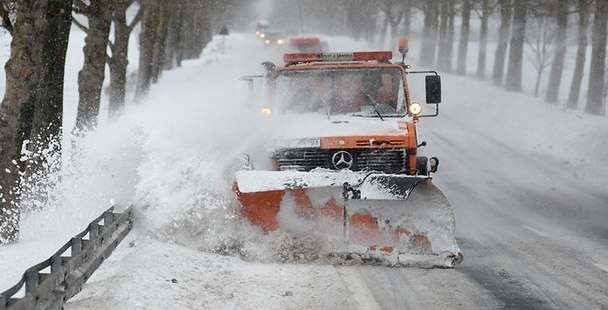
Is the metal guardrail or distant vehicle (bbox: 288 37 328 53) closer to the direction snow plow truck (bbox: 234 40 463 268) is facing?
the metal guardrail

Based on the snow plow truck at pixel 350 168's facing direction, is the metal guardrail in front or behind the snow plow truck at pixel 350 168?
in front

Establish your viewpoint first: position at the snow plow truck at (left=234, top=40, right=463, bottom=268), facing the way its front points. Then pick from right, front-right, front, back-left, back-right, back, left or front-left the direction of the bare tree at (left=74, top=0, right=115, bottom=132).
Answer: back-right

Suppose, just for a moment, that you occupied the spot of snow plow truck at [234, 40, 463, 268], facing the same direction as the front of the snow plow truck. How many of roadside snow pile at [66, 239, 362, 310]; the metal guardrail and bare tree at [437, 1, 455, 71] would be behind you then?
1

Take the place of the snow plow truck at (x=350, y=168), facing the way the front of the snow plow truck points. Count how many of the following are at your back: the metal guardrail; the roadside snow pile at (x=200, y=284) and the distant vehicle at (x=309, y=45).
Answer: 1

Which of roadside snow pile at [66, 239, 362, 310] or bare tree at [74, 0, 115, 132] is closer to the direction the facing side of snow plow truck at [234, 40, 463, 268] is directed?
the roadside snow pile

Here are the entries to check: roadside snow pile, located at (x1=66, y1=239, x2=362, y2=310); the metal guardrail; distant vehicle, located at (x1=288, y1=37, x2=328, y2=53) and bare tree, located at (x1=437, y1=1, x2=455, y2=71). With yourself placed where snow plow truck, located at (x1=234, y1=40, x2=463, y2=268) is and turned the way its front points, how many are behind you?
2

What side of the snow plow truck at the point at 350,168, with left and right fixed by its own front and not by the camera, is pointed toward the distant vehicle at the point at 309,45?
back

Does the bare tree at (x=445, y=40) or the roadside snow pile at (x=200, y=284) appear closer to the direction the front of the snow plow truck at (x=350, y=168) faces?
the roadside snow pile

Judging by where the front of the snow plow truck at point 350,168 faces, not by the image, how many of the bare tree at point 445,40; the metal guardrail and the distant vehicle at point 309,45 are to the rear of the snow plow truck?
2

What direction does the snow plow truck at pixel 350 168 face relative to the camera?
toward the camera

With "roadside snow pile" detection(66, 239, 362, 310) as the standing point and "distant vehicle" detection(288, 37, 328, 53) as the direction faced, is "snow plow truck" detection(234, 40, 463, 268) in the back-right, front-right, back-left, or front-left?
front-right

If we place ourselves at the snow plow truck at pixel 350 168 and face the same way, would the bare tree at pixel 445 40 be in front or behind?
behind

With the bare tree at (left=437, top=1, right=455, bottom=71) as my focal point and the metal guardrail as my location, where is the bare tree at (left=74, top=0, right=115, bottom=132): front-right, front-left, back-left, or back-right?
front-left

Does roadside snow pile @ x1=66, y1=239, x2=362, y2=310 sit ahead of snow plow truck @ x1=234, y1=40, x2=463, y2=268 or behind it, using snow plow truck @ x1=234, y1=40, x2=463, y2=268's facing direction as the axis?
ahead
